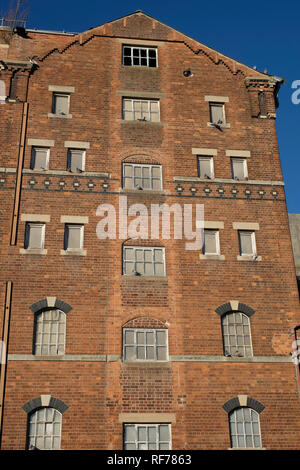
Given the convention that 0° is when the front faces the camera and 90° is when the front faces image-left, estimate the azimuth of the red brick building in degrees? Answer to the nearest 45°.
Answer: approximately 0°
